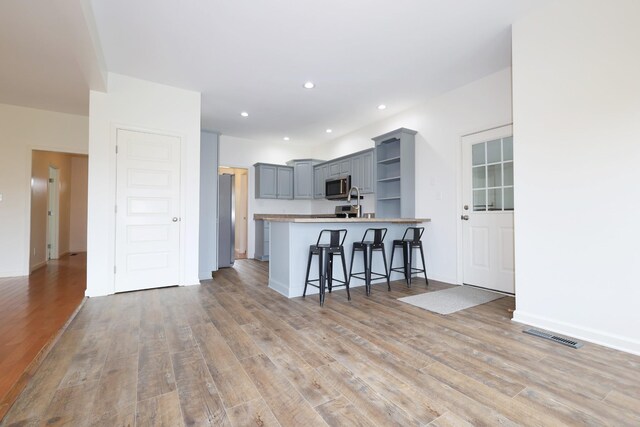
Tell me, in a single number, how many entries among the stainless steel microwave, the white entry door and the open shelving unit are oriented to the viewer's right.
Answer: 0

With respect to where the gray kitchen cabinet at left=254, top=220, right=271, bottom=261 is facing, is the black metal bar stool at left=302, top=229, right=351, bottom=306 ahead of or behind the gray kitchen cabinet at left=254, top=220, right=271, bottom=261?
ahead

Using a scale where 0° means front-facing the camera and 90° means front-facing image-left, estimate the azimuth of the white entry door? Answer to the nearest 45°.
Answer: approximately 45°

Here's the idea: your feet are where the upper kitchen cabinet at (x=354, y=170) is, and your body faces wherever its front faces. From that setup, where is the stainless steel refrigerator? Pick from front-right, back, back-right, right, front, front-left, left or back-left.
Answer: front-right

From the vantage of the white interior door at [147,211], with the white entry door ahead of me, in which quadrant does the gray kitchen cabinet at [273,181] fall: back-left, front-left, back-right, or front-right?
front-left

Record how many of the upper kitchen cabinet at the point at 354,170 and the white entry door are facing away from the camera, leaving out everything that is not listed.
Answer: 0

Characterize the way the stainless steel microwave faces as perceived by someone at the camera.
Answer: facing the viewer and to the left of the viewer

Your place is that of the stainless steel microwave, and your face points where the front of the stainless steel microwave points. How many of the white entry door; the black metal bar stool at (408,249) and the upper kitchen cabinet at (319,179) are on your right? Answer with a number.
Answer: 1

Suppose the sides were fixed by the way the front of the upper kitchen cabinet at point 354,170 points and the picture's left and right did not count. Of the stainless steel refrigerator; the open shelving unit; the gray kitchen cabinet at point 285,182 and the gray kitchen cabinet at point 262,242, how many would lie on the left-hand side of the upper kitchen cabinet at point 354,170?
1

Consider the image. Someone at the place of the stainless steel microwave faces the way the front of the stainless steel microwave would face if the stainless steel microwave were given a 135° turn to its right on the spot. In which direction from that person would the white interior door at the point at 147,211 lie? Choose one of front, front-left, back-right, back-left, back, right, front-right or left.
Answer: back-left

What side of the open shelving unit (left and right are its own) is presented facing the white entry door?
left

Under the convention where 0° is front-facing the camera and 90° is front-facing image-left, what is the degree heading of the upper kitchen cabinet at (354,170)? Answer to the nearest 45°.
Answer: approximately 45°
